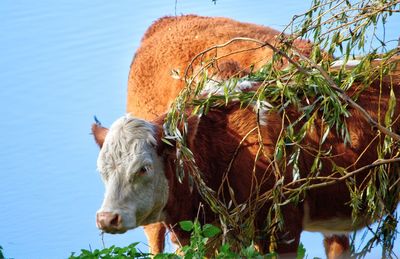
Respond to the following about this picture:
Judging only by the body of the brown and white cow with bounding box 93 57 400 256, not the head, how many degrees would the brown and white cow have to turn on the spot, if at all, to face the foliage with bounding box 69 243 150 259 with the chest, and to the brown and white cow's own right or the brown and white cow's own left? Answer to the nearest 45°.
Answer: approximately 45° to the brown and white cow's own left

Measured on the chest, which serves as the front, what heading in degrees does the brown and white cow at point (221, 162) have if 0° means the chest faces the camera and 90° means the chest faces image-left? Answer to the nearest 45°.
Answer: approximately 90°

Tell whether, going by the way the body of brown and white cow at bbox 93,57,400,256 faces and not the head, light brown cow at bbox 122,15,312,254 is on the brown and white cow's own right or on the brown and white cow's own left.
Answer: on the brown and white cow's own right
